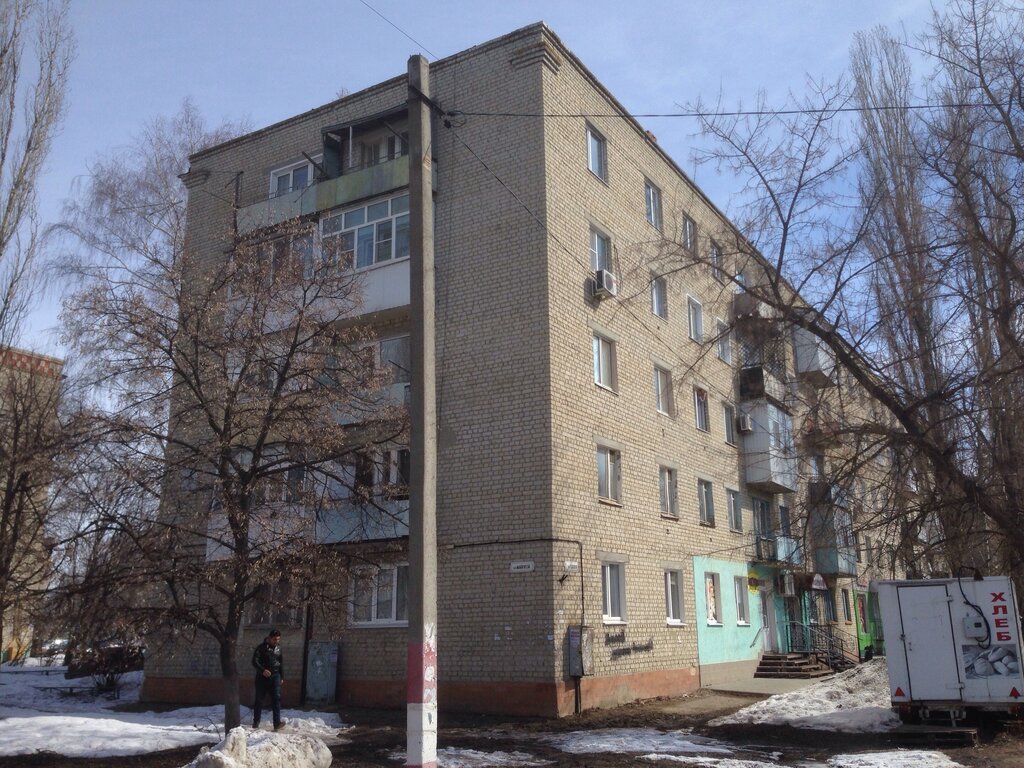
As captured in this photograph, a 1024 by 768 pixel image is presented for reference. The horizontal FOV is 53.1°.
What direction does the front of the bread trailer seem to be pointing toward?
away from the camera

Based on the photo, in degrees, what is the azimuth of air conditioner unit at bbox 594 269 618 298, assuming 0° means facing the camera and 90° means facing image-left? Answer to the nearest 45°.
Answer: approximately 315°

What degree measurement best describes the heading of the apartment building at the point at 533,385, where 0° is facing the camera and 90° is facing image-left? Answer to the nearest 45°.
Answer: approximately 315°

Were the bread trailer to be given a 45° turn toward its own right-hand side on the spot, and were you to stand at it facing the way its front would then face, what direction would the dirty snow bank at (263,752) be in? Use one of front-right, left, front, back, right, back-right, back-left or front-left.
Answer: back

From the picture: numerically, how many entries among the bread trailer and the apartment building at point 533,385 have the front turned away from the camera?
1

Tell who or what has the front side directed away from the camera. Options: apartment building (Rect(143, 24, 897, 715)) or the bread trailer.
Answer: the bread trailer

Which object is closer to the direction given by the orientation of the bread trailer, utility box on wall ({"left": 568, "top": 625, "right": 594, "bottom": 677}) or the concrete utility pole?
the utility box on wall

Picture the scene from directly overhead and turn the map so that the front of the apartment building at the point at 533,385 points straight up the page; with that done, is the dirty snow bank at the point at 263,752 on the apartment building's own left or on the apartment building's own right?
on the apartment building's own right

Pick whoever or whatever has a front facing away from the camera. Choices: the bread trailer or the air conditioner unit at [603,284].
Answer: the bread trailer
